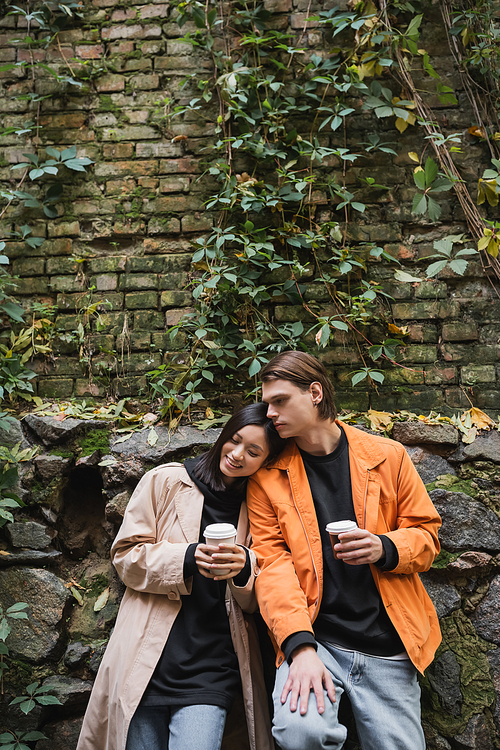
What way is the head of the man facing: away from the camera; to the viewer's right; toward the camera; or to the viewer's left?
to the viewer's left

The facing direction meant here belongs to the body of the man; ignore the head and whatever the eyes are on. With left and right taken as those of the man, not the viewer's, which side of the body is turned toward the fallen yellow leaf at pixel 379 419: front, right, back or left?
back

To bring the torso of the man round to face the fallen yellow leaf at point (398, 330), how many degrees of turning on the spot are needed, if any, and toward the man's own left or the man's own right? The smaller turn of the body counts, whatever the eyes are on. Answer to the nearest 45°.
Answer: approximately 180°

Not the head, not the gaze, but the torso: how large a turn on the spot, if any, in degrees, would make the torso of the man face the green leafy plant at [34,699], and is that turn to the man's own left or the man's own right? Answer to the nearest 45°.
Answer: approximately 90° to the man's own right

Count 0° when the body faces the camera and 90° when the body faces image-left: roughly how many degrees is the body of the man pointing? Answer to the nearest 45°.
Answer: approximately 0°
